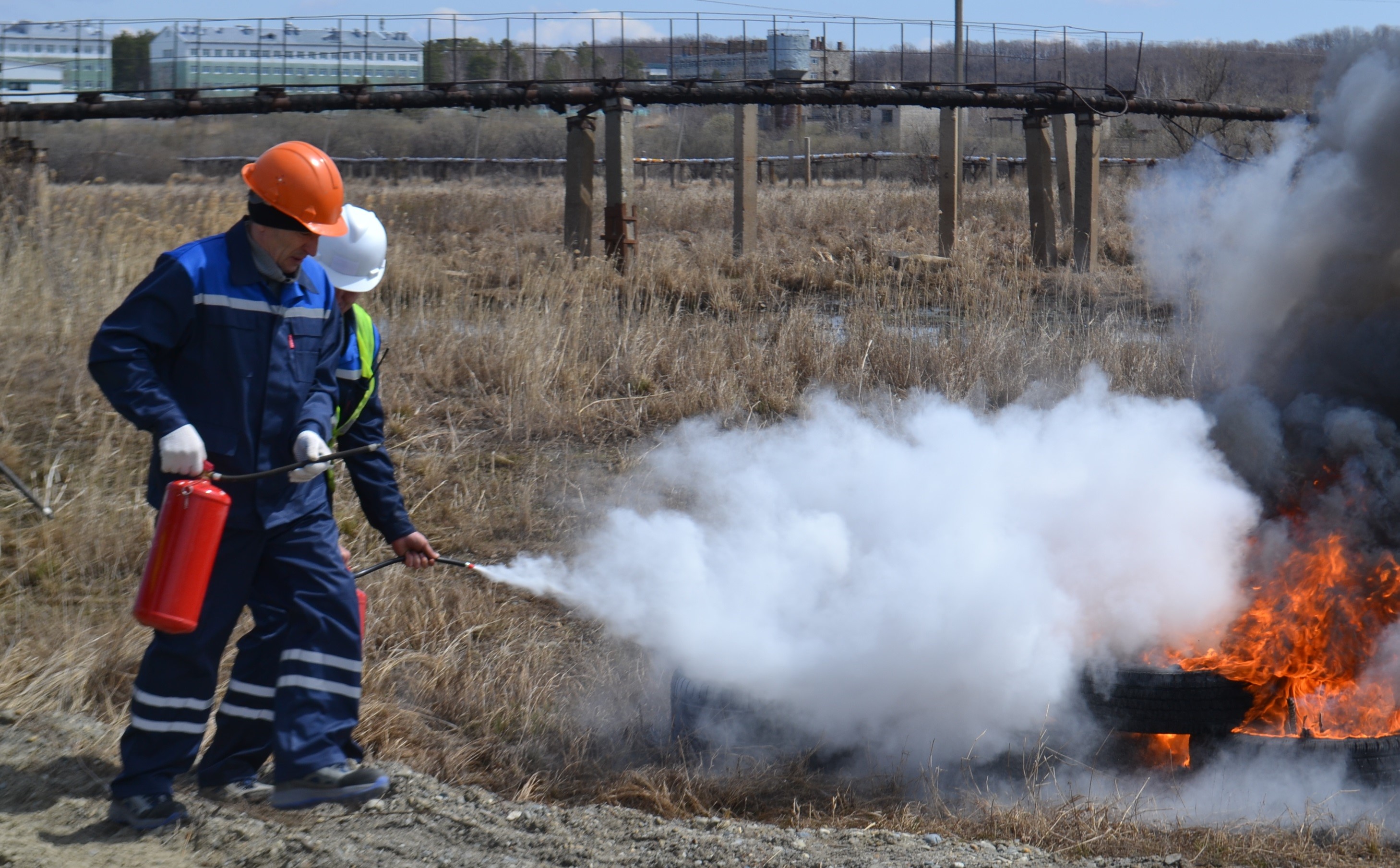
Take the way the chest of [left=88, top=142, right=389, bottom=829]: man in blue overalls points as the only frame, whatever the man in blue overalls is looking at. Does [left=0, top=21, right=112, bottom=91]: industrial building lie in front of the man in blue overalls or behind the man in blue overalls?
behind

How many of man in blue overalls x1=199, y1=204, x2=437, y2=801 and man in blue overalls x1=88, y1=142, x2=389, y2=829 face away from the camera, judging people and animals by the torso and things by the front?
0

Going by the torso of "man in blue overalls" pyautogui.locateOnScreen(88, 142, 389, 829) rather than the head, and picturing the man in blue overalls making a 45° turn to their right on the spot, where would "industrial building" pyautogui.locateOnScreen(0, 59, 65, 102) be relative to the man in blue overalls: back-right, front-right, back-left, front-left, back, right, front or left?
back

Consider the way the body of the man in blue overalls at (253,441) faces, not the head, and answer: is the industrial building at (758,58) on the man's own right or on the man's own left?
on the man's own left

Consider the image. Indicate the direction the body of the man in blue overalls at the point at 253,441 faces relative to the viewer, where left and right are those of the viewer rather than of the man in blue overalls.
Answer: facing the viewer and to the right of the viewer

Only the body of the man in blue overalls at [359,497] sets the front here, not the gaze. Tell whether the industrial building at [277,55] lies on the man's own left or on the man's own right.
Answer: on the man's own left

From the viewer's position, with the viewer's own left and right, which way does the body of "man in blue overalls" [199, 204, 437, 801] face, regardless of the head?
facing to the right of the viewer

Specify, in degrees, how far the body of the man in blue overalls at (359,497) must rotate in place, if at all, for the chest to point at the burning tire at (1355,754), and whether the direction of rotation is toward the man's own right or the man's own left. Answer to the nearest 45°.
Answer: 0° — they already face it

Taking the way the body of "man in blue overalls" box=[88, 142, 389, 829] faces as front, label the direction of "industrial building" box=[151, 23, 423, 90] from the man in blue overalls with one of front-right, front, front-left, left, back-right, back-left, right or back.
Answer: back-left

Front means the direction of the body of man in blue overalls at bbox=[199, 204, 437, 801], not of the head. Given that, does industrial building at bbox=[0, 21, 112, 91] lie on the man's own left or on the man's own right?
on the man's own left

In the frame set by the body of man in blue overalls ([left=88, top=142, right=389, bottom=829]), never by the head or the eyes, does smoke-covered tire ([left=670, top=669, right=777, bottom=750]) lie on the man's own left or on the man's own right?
on the man's own left
